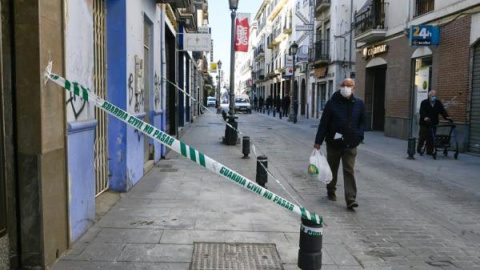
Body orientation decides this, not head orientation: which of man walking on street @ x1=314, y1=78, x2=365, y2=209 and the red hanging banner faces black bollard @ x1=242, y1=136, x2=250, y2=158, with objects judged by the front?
the red hanging banner

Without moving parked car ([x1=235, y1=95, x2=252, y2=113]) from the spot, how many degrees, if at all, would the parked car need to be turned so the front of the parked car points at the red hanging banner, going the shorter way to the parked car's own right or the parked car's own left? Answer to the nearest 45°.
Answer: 0° — it already faces it

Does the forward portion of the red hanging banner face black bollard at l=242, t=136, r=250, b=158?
yes

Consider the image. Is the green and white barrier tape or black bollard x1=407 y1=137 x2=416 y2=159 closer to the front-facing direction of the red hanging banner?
the green and white barrier tape

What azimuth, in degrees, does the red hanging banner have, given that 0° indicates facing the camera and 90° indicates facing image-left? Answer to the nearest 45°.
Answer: approximately 0°

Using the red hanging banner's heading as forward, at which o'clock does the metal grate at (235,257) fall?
The metal grate is roughly at 12 o'clock from the red hanging banner.

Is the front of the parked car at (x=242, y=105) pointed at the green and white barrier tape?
yes

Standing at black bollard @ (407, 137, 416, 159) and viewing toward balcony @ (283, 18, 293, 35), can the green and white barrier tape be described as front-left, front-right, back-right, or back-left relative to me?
back-left
